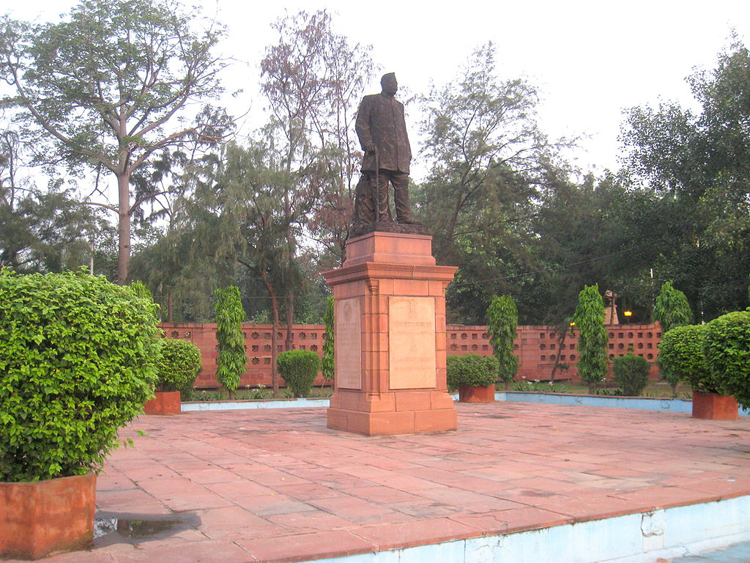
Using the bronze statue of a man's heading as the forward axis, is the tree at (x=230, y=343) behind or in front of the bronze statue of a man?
behind

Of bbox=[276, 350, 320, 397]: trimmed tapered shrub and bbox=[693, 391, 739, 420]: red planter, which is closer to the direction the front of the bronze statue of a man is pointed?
the red planter

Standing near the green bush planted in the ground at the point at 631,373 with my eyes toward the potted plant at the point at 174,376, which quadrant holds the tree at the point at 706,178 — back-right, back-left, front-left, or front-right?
back-right

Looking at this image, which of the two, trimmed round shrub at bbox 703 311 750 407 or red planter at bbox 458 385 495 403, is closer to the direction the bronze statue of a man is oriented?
the trimmed round shrub

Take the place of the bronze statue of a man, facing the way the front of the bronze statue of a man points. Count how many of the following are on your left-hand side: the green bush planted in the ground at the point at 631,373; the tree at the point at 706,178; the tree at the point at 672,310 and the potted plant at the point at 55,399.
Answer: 3

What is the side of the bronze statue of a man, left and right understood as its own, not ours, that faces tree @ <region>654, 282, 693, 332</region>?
left

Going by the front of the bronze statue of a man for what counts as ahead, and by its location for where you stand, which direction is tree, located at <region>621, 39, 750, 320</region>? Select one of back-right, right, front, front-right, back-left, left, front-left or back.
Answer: left

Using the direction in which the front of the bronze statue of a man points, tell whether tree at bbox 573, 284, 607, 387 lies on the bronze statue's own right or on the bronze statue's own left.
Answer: on the bronze statue's own left

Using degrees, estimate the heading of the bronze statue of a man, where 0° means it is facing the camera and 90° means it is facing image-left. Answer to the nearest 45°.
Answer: approximately 315°

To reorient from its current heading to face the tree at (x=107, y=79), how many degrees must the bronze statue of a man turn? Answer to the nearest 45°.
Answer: approximately 180°

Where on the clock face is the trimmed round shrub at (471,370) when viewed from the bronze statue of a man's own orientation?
The trimmed round shrub is roughly at 8 o'clock from the bronze statue of a man.

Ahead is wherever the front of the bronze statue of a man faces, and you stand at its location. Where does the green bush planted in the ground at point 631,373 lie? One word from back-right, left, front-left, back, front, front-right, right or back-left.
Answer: left
